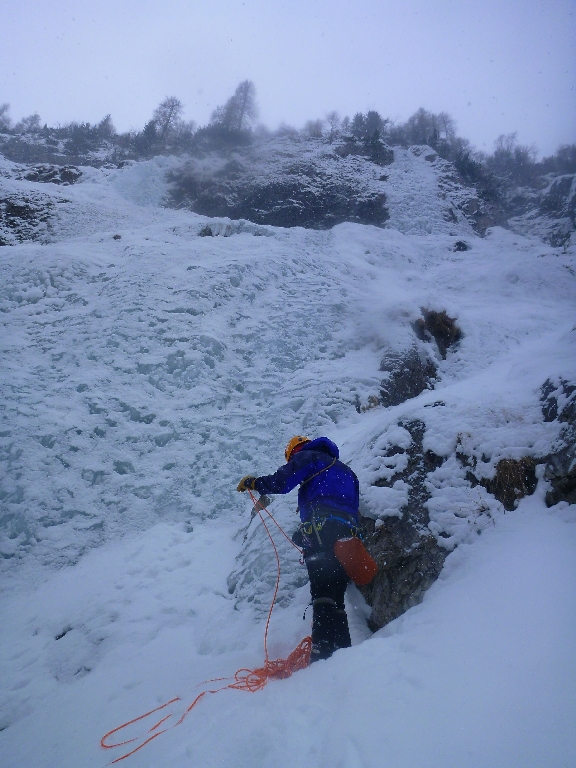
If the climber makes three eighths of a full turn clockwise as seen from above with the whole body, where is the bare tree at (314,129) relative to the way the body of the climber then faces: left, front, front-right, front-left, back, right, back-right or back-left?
left

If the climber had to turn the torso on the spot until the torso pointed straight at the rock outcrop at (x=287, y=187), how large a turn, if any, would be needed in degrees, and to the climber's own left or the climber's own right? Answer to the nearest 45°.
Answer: approximately 45° to the climber's own right

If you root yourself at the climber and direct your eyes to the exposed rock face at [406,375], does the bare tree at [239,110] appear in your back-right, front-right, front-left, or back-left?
front-left

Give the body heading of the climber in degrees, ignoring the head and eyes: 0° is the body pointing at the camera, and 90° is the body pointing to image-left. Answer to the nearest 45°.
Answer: approximately 135°

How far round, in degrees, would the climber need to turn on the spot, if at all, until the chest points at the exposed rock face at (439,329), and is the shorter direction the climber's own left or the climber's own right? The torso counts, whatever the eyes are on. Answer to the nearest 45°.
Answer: approximately 45° to the climber's own right

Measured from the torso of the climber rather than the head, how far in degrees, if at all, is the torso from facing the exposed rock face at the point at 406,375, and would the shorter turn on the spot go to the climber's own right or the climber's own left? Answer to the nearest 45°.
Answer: approximately 45° to the climber's own right
